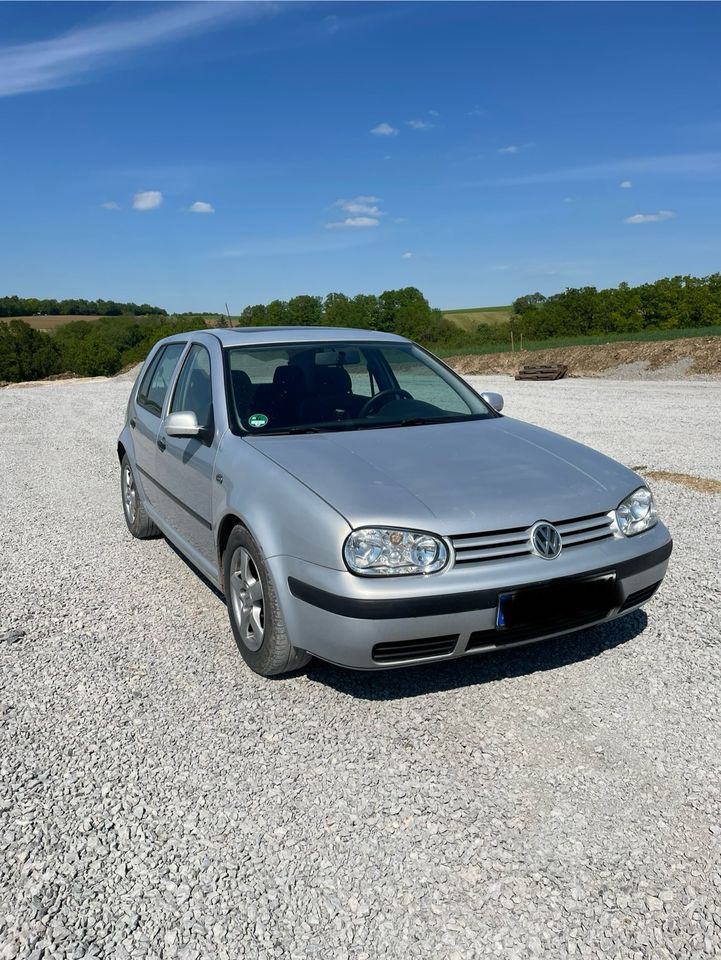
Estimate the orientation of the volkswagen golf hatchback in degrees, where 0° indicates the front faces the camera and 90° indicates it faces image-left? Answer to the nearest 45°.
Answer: approximately 315°

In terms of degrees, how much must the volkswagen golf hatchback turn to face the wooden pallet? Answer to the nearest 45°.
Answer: approximately 135° to its left
